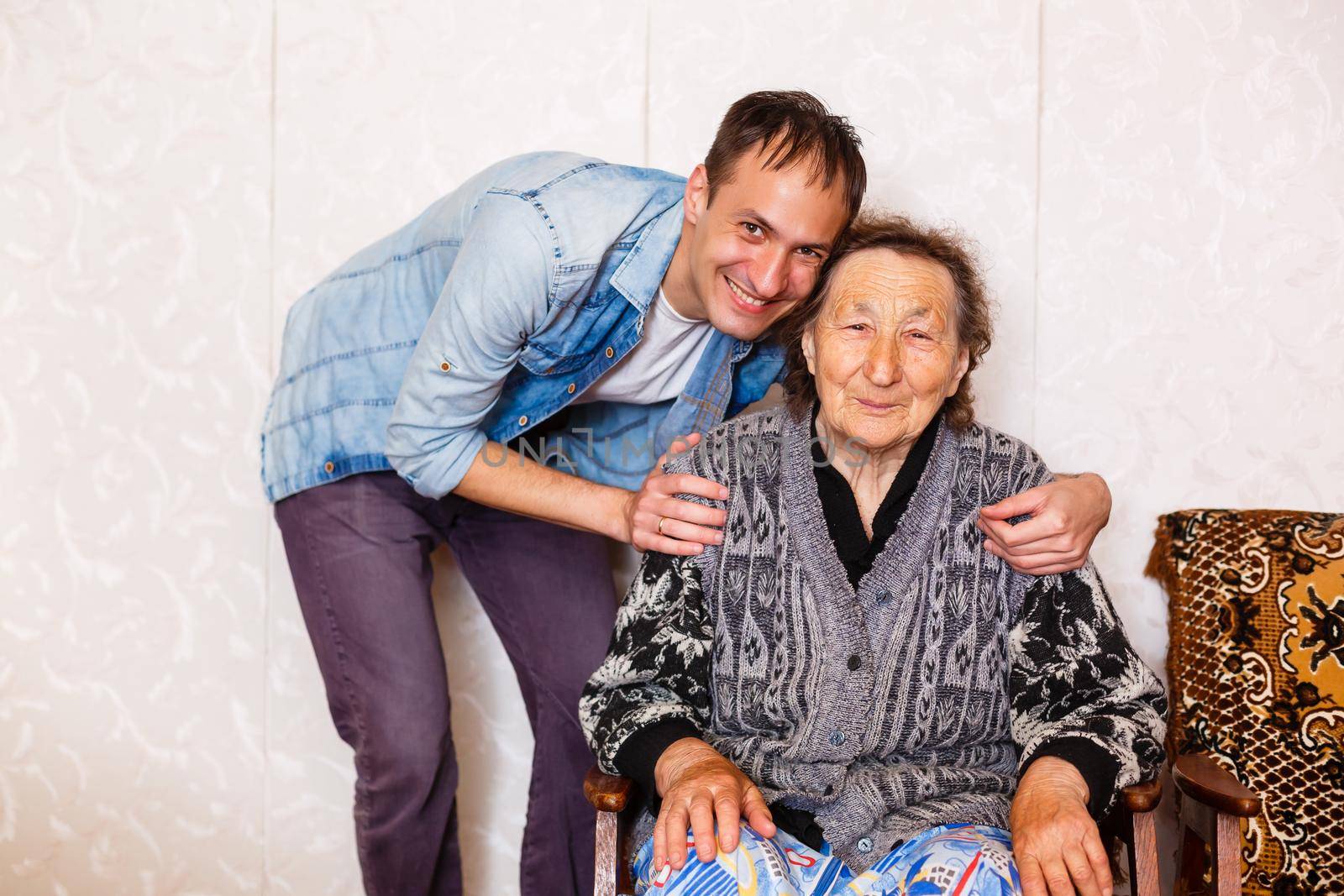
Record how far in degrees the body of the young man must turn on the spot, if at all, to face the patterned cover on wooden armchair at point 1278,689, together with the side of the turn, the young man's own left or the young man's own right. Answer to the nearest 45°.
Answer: approximately 45° to the young man's own left

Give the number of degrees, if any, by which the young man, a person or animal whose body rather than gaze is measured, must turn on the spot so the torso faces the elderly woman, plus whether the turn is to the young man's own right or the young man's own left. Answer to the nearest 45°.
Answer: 0° — they already face them

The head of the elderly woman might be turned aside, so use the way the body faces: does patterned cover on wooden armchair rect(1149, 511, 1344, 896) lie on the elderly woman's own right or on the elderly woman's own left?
on the elderly woman's own left

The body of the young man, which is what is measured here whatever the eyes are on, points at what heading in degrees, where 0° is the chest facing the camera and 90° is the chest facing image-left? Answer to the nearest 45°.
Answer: approximately 315°
